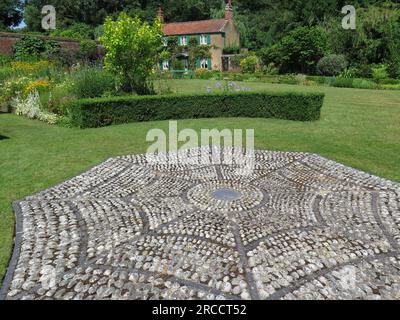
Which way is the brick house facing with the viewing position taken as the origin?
facing the viewer and to the left of the viewer

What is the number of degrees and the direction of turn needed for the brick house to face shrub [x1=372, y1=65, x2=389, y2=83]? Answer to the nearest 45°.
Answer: approximately 90° to its left

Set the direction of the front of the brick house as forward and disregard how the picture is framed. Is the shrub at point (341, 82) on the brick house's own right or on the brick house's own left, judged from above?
on the brick house's own left

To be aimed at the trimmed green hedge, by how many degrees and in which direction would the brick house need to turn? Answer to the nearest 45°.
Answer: approximately 45° to its left

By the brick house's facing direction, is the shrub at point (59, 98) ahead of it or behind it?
ahead

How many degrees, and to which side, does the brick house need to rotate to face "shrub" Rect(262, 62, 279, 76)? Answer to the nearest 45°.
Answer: approximately 90° to its left

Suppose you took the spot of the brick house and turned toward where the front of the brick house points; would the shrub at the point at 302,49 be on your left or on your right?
on your left

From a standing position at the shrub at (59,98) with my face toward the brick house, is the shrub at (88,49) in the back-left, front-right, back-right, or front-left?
front-left
